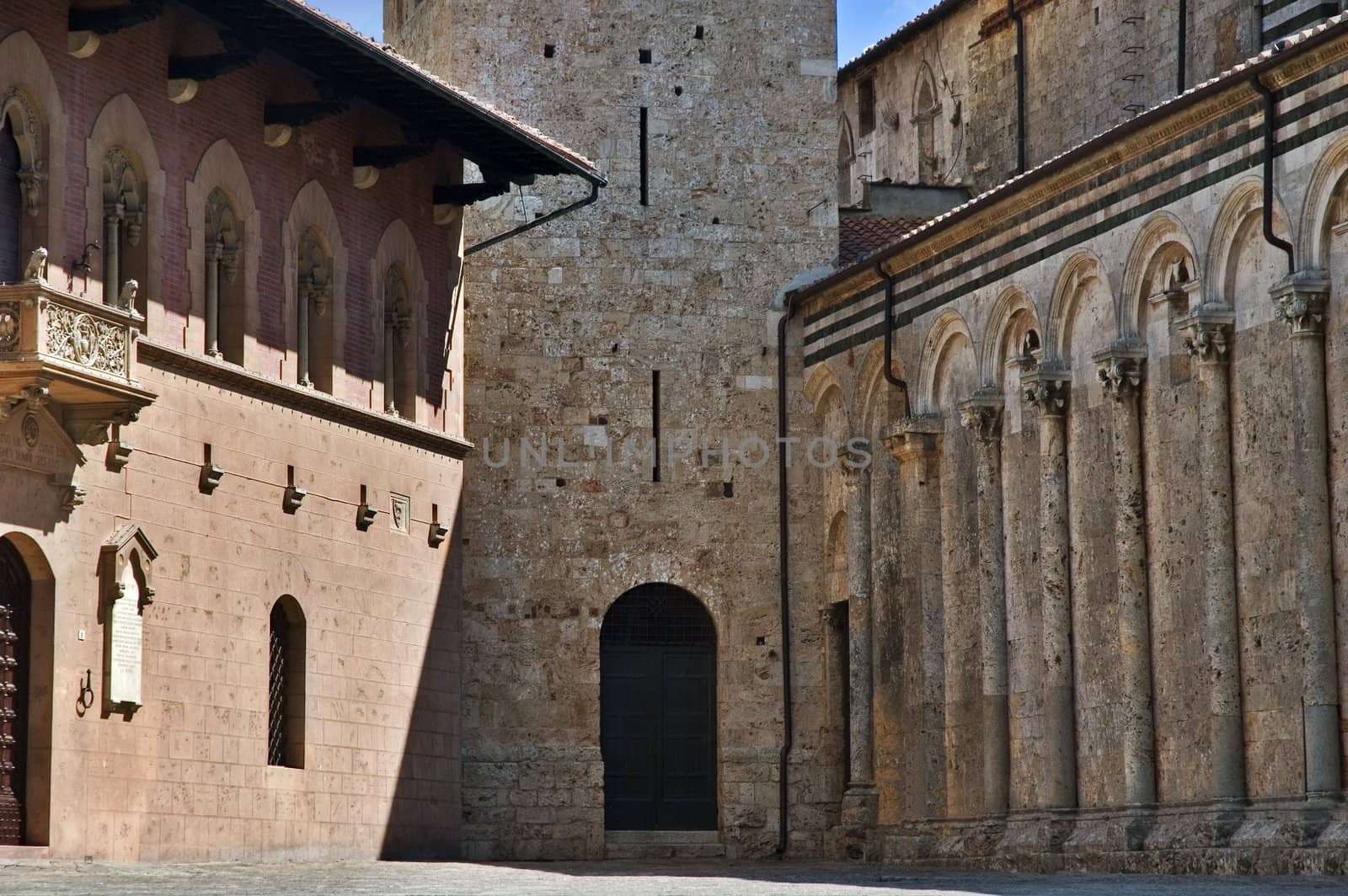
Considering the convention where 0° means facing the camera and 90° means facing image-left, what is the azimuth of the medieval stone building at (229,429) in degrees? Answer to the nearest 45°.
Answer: approximately 315°

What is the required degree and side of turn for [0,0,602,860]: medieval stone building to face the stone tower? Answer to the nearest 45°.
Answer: approximately 90° to its left

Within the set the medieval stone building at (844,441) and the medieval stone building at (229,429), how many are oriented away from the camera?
0

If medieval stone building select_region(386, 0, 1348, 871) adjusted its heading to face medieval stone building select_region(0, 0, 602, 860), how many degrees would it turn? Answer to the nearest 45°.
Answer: approximately 45° to its right
